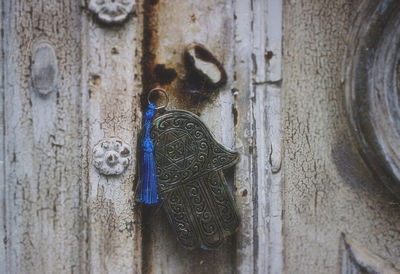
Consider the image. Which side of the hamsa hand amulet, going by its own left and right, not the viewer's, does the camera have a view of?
front
